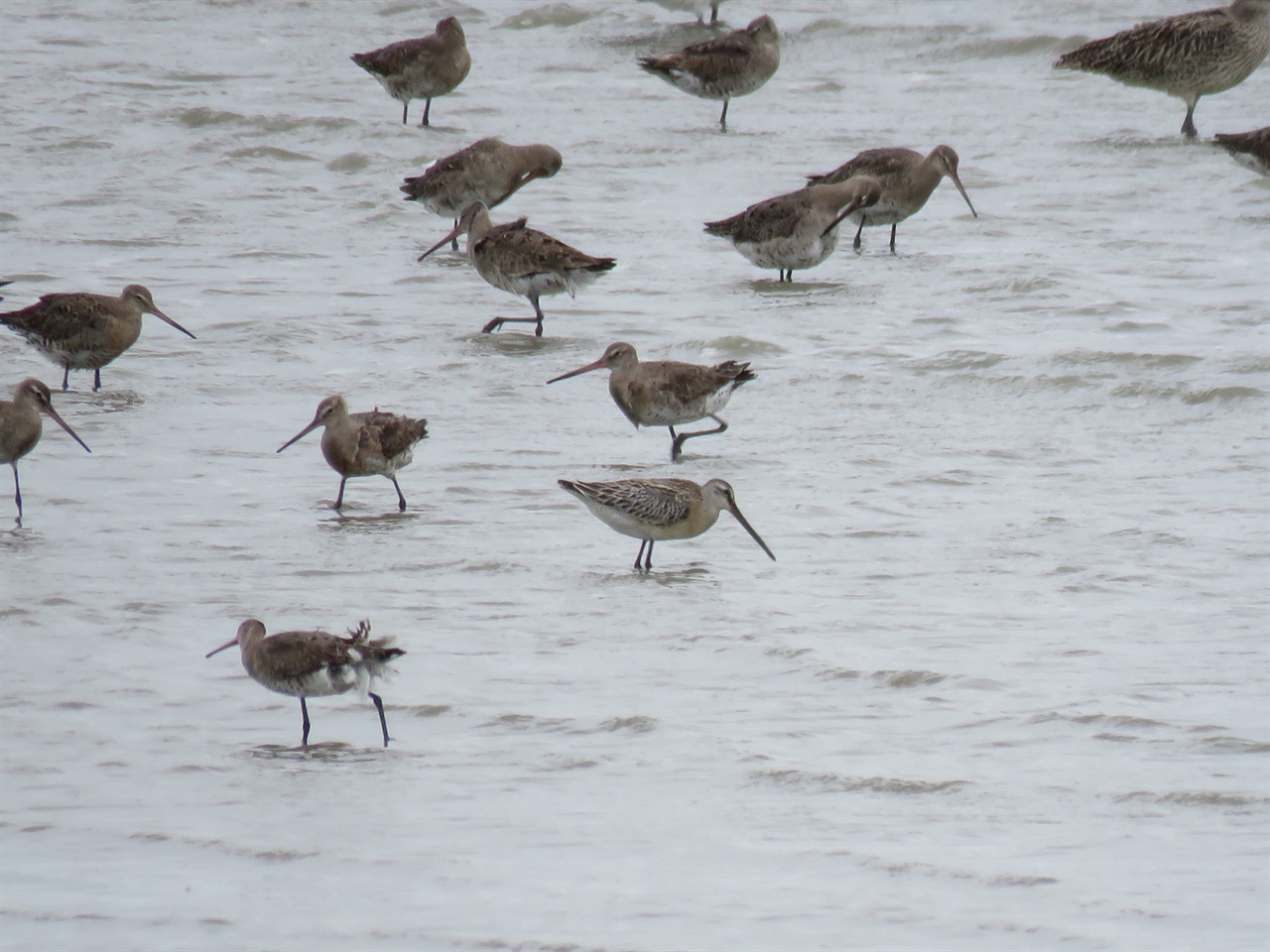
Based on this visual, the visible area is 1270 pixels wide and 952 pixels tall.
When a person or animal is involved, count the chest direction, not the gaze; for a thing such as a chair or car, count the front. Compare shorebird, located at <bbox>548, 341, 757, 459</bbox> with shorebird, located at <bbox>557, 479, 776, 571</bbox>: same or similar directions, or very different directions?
very different directions

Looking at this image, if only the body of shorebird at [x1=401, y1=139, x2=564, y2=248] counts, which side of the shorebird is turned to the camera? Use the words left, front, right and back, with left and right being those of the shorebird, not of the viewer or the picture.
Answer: right

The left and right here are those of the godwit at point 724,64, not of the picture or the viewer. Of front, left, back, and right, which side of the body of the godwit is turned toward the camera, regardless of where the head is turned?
right

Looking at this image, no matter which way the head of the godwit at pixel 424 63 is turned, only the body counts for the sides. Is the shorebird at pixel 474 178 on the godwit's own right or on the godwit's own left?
on the godwit's own right

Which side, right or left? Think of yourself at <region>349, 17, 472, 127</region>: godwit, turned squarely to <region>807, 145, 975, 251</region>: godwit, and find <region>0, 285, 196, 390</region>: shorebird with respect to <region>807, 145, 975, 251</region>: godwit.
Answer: right

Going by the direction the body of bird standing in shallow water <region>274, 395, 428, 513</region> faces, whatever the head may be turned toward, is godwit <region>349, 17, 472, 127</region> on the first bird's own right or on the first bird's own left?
on the first bird's own right

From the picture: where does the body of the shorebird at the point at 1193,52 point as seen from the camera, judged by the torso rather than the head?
to the viewer's right

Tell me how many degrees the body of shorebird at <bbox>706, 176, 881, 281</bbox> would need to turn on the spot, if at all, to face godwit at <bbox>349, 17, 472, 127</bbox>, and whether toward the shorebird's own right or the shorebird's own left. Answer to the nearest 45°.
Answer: approximately 135° to the shorebird's own left

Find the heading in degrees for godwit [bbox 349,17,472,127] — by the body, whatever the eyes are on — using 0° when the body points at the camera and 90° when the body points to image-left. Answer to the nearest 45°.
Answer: approximately 270°

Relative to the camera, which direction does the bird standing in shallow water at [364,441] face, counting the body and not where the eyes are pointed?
to the viewer's left

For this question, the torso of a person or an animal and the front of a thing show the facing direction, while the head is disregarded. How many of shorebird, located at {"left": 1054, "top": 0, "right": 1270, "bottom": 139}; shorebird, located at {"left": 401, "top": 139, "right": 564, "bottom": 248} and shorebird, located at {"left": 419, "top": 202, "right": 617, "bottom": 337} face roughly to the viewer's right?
2

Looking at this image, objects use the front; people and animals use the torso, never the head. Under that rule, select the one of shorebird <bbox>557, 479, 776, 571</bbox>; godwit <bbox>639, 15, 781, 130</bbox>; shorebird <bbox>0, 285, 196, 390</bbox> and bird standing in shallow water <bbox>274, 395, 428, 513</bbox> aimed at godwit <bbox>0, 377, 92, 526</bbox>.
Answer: the bird standing in shallow water

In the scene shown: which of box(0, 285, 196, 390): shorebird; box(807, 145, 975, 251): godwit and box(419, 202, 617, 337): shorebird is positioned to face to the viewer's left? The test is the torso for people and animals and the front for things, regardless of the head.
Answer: box(419, 202, 617, 337): shorebird
